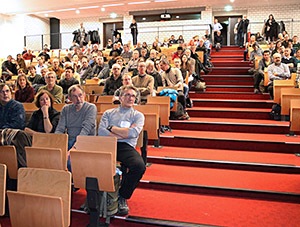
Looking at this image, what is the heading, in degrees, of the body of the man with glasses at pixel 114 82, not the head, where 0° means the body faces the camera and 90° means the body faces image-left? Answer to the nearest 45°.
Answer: approximately 315°

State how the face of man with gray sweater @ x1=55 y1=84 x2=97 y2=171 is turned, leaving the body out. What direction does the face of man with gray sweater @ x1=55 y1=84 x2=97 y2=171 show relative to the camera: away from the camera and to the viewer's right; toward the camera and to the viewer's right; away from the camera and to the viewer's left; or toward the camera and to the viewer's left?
toward the camera and to the viewer's right

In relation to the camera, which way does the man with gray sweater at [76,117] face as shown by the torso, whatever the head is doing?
toward the camera

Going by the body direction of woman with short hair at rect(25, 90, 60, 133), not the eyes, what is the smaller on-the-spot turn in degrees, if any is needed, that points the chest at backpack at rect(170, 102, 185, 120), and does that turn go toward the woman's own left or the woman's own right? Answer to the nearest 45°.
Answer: approximately 135° to the woman's own left

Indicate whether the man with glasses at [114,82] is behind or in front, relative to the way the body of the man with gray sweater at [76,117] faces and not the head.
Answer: behind

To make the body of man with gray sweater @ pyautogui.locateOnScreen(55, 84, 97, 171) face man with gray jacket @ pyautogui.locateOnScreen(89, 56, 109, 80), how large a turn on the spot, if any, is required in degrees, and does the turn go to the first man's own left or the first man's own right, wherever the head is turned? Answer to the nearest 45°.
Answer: approximately 180°

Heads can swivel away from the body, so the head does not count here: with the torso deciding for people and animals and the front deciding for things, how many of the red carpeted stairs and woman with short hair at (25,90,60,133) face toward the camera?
2

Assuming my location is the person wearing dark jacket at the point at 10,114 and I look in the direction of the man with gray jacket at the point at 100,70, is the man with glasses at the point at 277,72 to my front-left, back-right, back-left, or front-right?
front-right

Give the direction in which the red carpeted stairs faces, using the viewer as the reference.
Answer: facing the viewer

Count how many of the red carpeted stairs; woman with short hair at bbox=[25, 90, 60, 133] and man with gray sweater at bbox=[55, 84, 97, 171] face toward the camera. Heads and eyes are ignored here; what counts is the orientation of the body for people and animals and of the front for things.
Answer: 3

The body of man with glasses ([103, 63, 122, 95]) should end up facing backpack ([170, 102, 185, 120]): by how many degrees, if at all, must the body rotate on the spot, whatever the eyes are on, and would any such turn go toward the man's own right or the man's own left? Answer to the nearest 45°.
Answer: approximately 45° to the man's own left
